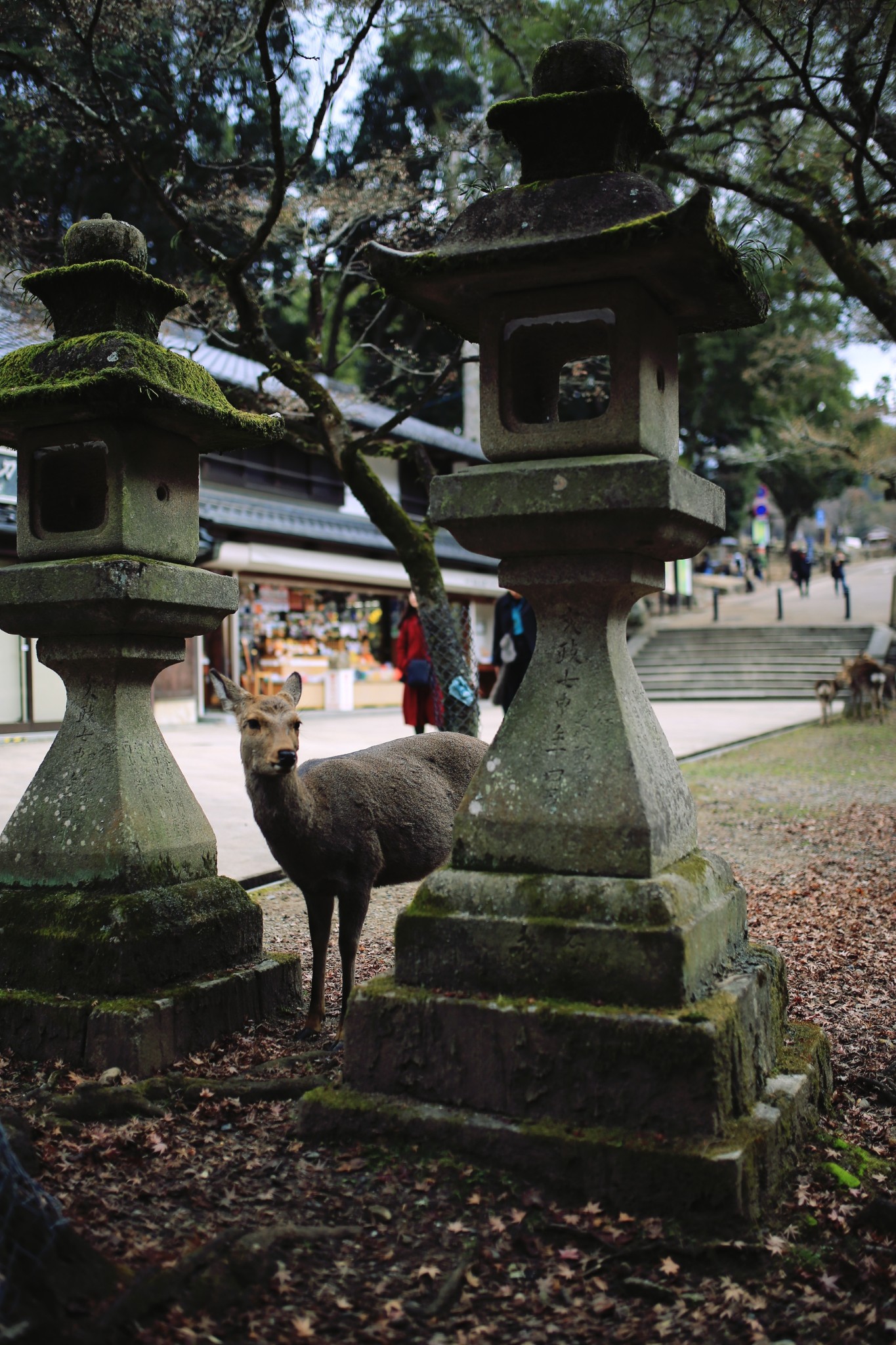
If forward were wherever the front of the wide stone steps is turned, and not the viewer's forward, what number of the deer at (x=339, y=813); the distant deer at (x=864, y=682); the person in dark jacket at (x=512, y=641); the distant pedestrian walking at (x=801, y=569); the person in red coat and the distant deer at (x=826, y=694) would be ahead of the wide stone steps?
5

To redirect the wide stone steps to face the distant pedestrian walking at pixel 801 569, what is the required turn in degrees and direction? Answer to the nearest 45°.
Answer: approximately 180°

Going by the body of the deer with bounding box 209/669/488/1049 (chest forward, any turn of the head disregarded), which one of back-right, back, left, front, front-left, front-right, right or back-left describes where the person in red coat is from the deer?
back-right

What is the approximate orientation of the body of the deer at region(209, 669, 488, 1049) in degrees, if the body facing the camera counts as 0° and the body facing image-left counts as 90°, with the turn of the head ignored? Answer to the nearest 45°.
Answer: approximately 45°

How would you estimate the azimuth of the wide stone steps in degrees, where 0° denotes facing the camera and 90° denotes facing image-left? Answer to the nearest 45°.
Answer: approximately 0°

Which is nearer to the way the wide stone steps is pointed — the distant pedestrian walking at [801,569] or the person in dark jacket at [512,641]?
the person in dark jacket

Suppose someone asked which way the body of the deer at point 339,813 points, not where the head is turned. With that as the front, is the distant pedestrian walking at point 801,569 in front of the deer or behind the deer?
behind

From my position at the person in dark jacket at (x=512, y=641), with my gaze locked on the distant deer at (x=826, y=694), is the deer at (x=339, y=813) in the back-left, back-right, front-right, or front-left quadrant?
back-right

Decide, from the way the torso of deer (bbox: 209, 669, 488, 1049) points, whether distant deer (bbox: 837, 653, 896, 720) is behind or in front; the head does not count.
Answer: behind

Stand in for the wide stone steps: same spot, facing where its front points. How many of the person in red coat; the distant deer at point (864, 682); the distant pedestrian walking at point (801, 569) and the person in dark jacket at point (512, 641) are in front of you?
3
